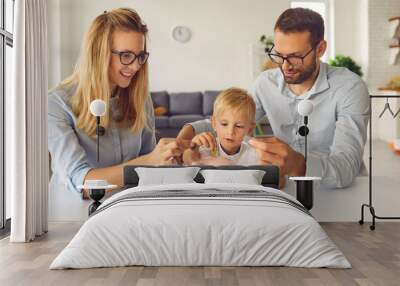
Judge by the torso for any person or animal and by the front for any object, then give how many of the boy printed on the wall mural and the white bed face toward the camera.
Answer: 2

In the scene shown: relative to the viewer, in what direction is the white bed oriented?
toward the camera

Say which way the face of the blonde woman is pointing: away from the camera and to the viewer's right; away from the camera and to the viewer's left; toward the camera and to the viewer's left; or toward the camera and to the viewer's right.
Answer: toward the camera and to the viewer's right

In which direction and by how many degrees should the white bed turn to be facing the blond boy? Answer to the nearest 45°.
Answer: approximately 180°
